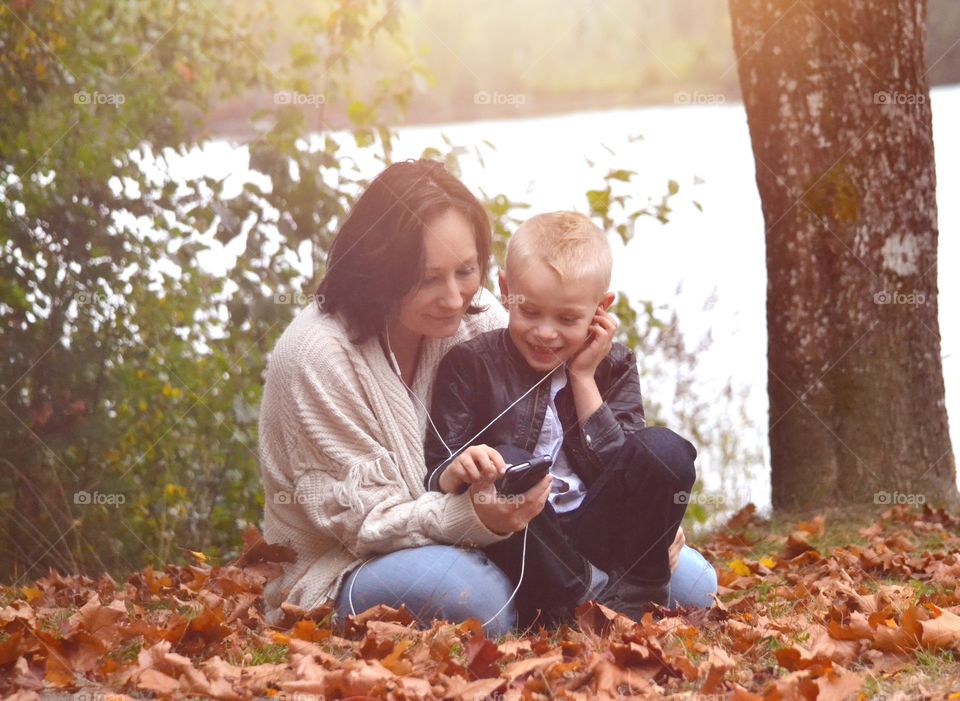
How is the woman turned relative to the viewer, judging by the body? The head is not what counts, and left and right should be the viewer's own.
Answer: facing the viewer and to the right of the viewer

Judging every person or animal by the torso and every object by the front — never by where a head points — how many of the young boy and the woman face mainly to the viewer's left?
0

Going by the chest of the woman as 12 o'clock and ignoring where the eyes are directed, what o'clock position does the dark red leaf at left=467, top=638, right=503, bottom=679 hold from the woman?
The dark red leaf is roughly at 1 o'clock from the woman.

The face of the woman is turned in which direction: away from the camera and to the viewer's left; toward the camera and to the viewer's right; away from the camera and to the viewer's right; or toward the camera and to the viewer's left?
toward the camera and to the viewer's right

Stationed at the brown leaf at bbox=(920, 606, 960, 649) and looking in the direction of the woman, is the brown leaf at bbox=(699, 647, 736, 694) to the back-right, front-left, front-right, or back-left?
front-left

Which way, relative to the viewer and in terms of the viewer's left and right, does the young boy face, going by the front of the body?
facing the viewer

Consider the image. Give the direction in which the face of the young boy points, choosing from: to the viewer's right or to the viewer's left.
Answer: to the viewer's left

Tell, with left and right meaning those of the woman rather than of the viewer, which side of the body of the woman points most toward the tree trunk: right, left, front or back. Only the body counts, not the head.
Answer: left

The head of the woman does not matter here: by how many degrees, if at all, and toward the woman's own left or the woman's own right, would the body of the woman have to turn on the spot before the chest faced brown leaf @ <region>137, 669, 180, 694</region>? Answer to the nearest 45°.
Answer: approximately 90° to the woman's own right

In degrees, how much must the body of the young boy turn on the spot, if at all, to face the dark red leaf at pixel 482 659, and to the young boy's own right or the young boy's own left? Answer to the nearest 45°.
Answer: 0° — they already face it

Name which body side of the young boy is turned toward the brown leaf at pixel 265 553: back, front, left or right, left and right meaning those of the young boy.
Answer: right
